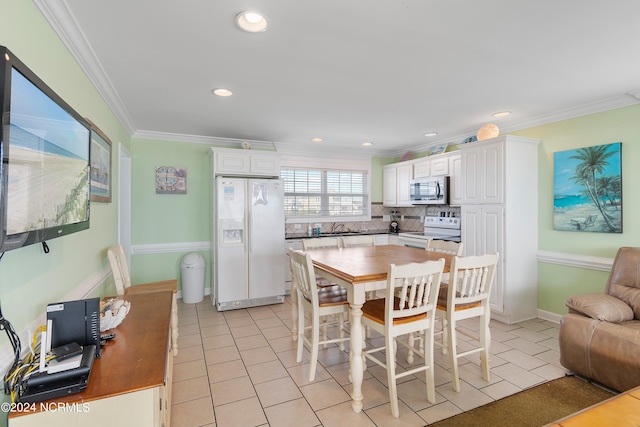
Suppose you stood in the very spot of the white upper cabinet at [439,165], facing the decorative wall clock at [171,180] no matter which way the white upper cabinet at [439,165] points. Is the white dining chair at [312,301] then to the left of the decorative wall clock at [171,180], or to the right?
left

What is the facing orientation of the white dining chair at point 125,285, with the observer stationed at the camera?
facing to the right of the viewer

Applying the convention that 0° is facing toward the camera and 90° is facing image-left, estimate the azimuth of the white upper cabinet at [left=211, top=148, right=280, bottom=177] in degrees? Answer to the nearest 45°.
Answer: approximately 0°

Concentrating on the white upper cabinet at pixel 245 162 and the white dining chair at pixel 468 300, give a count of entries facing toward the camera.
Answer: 1

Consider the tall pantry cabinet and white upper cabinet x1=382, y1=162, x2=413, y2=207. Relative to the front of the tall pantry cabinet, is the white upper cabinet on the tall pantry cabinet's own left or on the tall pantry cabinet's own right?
on the tall pantry cabinet's own right

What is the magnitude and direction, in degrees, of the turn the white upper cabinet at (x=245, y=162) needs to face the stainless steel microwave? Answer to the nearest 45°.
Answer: approximately 90° to its left

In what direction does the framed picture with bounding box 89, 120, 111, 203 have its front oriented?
to the viewer's right

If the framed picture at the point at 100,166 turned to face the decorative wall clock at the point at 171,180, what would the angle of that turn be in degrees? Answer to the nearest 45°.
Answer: approximately 45° to its left

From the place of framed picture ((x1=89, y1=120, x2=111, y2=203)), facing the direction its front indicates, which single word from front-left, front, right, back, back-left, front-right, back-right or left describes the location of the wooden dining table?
front-right

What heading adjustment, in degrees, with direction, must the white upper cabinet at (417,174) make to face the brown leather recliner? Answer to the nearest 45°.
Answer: approximately 90° to its left

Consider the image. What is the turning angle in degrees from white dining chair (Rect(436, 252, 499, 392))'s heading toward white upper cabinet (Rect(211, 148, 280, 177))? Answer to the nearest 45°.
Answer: approximately 45° to its left
